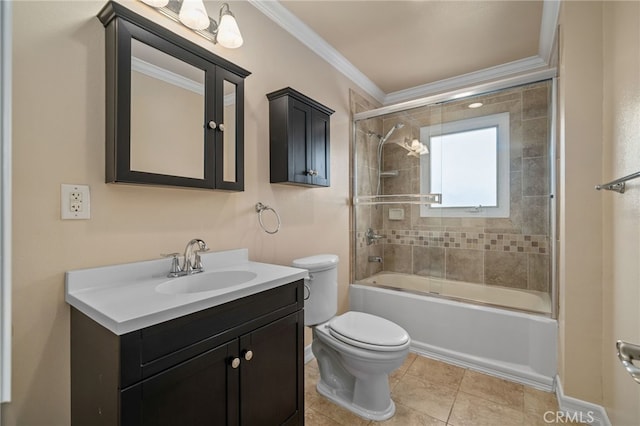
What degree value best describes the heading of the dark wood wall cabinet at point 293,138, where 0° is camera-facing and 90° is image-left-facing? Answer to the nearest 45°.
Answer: approximately 315°

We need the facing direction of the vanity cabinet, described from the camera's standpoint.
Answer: facing the viewer and to the right of the viewer

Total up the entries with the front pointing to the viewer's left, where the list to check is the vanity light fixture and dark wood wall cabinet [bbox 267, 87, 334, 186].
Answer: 0

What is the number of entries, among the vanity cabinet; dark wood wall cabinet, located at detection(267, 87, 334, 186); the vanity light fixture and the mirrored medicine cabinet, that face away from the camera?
0

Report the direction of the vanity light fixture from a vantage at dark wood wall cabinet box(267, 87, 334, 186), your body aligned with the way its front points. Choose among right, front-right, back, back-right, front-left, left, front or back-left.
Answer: right

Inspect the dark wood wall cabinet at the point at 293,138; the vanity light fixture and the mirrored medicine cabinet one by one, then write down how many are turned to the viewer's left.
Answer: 0

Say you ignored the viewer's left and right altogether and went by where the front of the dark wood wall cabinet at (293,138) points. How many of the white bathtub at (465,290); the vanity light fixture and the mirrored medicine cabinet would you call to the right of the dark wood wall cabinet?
2

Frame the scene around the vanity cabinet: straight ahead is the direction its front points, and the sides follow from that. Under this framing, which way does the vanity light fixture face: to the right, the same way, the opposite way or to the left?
the same way

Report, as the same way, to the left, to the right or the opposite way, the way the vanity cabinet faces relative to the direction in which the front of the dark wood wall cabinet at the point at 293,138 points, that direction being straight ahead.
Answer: the same way

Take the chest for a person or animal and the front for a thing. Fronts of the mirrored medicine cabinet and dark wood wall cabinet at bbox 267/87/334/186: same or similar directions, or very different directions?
same or similar directions

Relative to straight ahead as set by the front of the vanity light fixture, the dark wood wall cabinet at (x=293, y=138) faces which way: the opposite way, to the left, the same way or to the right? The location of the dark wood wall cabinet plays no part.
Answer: the same way

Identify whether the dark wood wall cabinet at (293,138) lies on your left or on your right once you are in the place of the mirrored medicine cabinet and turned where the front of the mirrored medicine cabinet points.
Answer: on your left

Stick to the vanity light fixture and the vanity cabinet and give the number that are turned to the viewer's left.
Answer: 0

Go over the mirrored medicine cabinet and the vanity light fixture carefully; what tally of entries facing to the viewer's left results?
0
